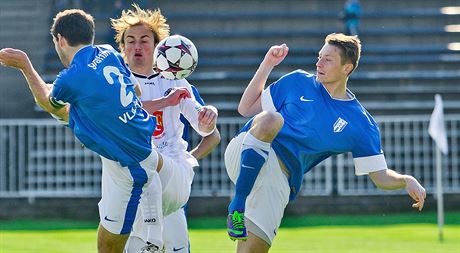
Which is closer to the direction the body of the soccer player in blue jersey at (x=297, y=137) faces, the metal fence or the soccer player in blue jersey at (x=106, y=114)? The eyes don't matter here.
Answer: the soccer player in blue jersey

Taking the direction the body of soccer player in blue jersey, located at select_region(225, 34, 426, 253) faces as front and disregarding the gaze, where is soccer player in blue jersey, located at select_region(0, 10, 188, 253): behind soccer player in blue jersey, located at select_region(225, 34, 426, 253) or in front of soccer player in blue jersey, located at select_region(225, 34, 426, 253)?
in front

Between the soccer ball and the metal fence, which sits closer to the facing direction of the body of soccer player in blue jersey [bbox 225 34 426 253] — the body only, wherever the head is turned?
the soccer ball

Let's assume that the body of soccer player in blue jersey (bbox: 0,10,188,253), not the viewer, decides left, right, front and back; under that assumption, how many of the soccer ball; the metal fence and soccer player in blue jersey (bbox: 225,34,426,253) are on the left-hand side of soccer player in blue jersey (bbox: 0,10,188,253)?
0

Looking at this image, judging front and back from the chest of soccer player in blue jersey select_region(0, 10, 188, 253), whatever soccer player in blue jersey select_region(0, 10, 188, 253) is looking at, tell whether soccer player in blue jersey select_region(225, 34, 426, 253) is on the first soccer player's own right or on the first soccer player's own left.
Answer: on the first soccer player's own right

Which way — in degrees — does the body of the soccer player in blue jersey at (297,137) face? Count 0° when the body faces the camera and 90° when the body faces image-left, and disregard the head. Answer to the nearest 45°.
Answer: approximately 45°

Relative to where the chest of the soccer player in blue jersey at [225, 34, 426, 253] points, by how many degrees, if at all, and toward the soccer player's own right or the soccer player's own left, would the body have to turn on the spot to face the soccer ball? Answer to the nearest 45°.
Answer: approximately 45° to the soccer player's own right

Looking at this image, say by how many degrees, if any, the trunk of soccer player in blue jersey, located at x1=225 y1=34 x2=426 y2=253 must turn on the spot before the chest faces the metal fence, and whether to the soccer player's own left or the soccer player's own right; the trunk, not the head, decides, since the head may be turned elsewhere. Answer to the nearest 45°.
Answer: approximately 135° to the soccer player's own right
